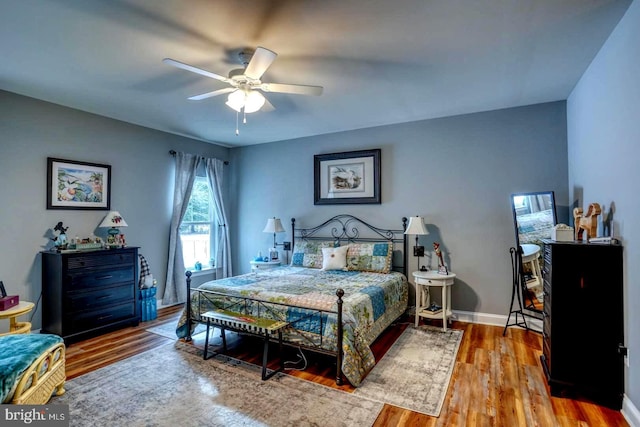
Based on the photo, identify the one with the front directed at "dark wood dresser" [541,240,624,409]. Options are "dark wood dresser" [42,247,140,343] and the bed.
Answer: "dark wood dresser" [42,247,140,343]

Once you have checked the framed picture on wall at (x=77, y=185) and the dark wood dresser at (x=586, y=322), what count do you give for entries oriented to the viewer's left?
1

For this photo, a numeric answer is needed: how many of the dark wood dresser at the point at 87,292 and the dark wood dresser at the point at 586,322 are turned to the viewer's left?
1

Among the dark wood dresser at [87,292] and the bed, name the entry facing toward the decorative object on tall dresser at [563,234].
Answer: the dark wood dresser

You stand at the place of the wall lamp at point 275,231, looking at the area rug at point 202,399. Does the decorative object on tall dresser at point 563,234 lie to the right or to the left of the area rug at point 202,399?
left

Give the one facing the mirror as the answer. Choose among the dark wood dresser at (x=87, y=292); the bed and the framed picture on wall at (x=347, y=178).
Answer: the dark wood dresser

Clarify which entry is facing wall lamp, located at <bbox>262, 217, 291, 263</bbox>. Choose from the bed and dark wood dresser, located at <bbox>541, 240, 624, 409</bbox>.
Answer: the dark wood dresser

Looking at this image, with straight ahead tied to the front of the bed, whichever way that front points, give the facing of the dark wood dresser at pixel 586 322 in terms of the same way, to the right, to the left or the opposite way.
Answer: to the right

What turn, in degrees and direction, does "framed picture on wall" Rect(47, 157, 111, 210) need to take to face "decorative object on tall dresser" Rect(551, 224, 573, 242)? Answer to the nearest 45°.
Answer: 0° — it already faces it

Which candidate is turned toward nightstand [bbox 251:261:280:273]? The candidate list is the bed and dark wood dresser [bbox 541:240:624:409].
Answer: the dark wood dresser

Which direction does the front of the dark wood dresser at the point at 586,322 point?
to the viewer's left

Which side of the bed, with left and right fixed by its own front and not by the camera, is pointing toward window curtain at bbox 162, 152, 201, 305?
right
